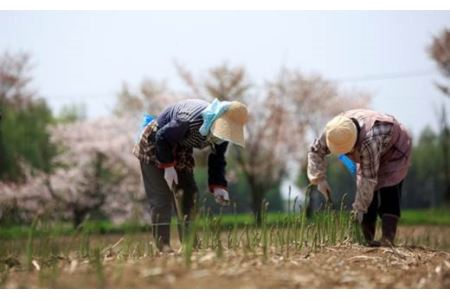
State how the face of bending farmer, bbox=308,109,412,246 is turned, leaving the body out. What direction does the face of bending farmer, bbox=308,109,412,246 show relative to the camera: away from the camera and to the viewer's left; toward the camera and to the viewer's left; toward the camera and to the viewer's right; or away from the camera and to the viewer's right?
toward the camera and to the viewer's left

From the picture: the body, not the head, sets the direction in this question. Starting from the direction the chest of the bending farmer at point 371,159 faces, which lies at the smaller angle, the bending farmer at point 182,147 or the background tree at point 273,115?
the bending farmer

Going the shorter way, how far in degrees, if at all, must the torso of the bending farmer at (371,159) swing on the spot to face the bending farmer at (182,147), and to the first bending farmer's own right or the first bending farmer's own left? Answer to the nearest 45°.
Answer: approximately 45° to the first bending farmer's own right

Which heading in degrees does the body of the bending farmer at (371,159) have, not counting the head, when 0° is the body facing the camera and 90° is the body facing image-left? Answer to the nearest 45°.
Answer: approximately 45°

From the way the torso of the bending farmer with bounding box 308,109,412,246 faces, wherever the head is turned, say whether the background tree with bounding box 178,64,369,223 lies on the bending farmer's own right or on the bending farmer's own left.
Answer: on the bending farmer's own right

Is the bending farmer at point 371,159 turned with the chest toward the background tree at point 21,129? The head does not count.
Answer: no
